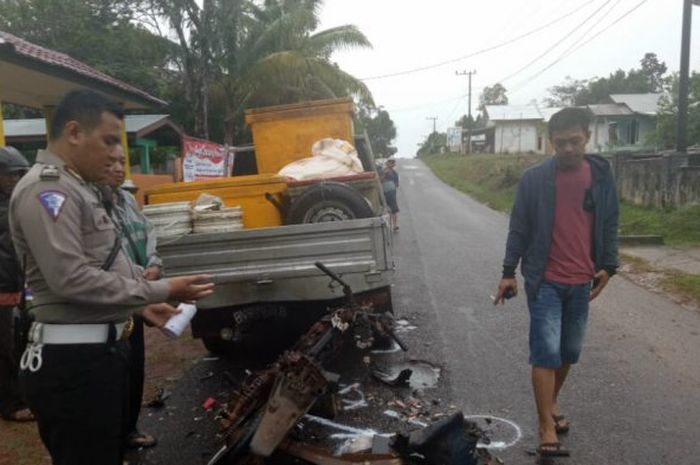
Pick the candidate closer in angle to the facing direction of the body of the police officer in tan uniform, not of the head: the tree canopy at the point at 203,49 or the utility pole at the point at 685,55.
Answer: the utility pole

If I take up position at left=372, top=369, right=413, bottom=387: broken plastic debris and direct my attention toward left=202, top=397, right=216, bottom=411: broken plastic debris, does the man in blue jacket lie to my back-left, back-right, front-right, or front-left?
back-left

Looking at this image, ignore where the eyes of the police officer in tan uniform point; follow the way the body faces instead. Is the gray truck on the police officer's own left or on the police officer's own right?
on the police officer's own left

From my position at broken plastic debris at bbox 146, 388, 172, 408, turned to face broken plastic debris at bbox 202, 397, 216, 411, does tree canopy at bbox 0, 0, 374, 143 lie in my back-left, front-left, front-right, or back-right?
back-left

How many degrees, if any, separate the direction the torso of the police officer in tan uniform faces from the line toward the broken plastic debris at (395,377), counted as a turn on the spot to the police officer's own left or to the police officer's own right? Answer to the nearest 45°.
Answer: approximately 45° to the police officer's own left

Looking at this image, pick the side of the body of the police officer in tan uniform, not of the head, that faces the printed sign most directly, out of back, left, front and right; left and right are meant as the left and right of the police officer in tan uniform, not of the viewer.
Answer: left

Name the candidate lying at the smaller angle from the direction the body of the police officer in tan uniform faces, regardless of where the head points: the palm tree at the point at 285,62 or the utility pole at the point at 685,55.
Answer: the utility pole

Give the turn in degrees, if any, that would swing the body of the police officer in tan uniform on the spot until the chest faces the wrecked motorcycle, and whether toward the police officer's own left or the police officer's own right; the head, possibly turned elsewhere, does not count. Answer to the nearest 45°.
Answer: approximately 45° to the police officer's own left

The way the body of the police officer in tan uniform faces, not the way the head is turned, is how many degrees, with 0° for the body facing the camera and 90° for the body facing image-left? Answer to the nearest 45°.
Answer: approximately 270°

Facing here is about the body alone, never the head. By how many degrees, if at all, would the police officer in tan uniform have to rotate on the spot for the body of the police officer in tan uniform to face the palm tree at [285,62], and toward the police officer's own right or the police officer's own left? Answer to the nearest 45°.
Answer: approximately 90° to the police officer's own left

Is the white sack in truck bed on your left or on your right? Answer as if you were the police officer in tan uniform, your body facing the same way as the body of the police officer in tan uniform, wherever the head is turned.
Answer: on your left
